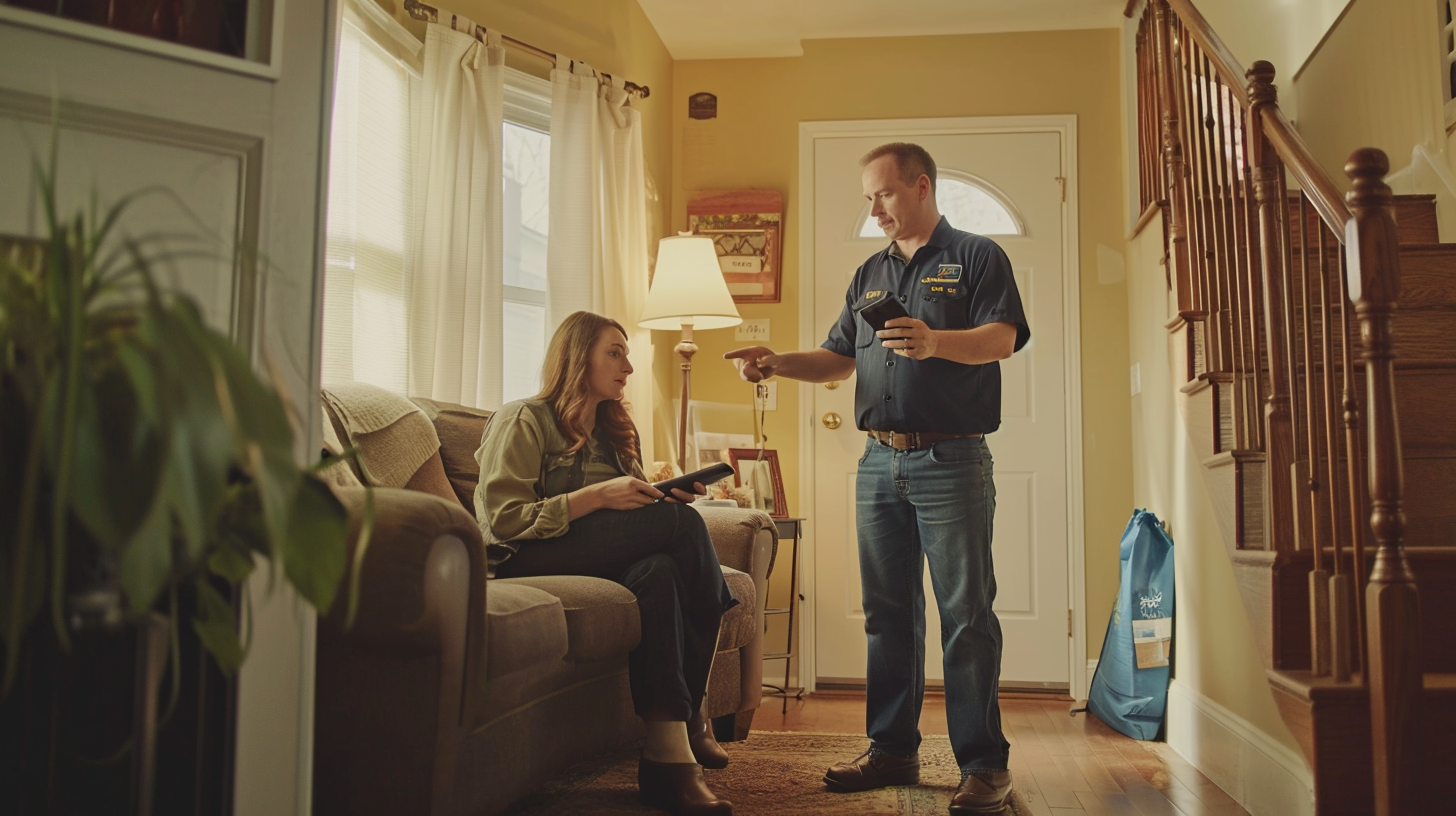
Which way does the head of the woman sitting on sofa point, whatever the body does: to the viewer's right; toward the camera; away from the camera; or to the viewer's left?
to the viewer's right

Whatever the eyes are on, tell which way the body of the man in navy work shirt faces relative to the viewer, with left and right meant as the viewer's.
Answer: facing the viewer and to the left of the viewer

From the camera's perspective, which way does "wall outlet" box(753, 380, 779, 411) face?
toward the camera

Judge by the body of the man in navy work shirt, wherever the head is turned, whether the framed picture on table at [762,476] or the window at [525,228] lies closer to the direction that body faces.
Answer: the window

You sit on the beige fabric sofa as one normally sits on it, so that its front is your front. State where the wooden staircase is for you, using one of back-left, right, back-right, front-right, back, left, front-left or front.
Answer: front-left

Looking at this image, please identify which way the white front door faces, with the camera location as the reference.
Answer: facing the viewer

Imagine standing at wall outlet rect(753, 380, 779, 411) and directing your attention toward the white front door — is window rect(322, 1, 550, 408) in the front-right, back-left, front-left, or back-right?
back-right

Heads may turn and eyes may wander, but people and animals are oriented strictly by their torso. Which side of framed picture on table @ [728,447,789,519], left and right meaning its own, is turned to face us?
front

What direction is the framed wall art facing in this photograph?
toward the camera

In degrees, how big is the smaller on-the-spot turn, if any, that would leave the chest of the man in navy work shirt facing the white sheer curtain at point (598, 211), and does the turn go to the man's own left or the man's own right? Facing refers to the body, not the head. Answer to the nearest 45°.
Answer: approximately 90° to the man's own right

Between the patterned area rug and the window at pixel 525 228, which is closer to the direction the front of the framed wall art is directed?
the patterned area rug

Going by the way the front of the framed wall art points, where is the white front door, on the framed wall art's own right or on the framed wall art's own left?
on the framed wall art's own left

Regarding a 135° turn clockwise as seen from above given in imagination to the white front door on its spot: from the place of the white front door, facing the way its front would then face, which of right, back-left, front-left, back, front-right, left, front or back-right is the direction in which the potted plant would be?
back-left
